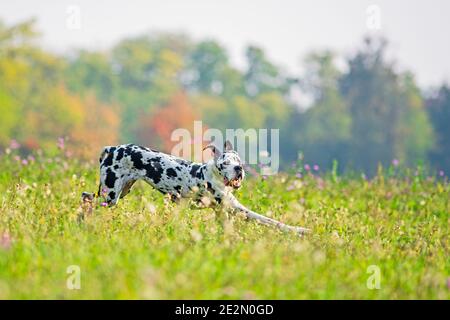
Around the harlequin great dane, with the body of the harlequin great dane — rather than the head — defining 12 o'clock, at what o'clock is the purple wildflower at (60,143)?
The purple wildflower is roughly at 8 o'clock from the harlequin great dane.

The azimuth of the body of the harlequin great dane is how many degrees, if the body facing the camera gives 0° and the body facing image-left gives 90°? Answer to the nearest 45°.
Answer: approximately 270°

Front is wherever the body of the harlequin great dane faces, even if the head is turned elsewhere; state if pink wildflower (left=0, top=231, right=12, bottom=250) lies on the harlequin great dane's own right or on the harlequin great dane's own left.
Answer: on the harlequin great dane's own right

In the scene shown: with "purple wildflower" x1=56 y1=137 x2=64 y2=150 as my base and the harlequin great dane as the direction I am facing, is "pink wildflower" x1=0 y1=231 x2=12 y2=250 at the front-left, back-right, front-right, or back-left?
front-right

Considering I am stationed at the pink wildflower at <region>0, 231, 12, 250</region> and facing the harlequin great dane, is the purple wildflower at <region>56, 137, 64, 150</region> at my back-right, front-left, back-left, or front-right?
front-left
